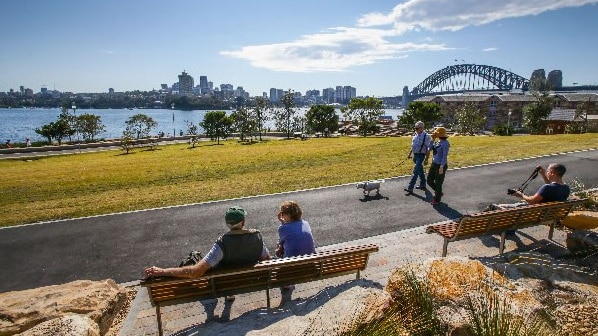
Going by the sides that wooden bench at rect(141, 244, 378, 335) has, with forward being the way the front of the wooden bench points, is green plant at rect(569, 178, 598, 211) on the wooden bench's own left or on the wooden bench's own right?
on the wooden bench's own right

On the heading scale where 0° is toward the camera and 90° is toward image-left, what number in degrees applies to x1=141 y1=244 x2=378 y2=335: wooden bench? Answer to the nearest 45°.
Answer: approximately 135°

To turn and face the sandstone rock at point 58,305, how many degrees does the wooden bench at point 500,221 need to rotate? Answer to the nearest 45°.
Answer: approximately 90° to its left

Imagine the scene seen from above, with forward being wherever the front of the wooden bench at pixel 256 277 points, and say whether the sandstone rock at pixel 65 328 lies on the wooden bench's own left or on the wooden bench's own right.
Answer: on the wooden bench's own left

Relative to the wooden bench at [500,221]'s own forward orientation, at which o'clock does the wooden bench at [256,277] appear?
the wooden bench at [256,277] is roughly at 9 o'clock from the wooden bench at [500,221].

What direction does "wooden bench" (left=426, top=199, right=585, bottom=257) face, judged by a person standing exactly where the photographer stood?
facing away from the viewer and to the left of the viewer

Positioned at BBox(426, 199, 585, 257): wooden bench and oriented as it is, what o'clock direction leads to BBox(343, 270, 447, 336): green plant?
The green plant is roughly at 8 o'clock from the wooden bench.

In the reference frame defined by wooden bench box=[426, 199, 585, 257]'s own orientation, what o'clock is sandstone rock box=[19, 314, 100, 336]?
The sandstone rock is roughly at 9 o'clock from the wooden bench.
